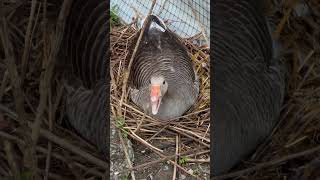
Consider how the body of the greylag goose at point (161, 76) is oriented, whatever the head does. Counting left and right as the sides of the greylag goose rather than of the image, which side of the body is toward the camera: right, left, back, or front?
front
